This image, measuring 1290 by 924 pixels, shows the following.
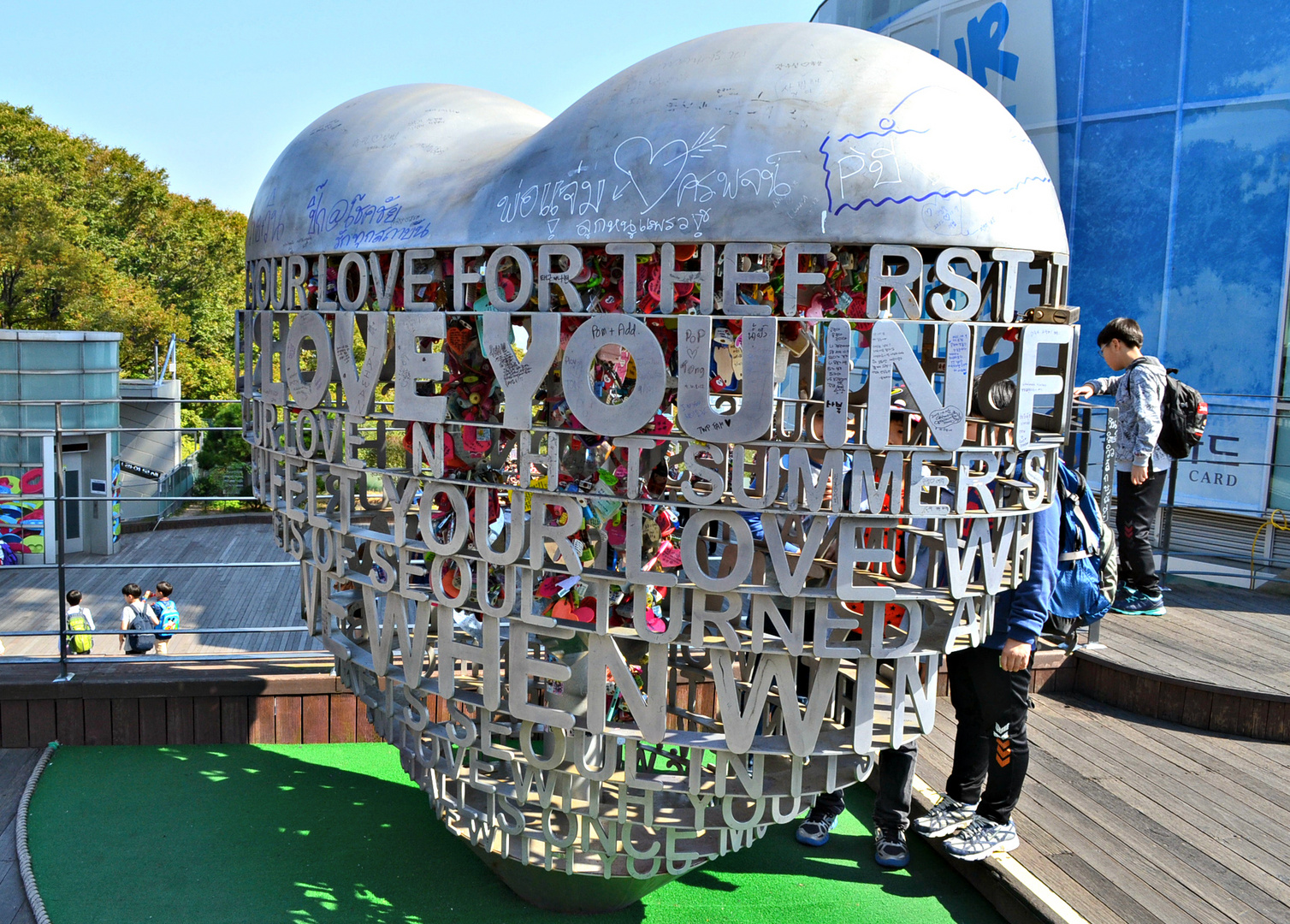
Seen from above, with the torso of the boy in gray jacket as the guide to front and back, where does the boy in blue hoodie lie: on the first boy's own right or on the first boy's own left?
on the first boy's own left

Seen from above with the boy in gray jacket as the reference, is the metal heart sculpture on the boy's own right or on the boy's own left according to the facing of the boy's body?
on the boy's own left

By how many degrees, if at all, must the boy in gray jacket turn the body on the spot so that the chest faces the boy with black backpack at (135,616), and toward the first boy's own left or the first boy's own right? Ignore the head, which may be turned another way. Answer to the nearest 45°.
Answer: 0° — they already face them

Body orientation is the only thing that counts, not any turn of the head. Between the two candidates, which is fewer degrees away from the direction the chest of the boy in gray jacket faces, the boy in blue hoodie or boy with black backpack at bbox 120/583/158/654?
the boy with black backpack

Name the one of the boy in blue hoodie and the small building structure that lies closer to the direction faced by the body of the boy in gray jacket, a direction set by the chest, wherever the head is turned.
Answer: the small building structure

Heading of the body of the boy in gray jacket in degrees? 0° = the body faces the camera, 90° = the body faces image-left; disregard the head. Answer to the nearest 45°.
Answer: approximately 90°

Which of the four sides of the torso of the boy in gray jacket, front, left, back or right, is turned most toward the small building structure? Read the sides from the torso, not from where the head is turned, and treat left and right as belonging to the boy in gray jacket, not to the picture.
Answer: front

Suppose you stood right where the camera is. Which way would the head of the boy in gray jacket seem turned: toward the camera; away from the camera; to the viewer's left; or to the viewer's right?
to the viewer's left
